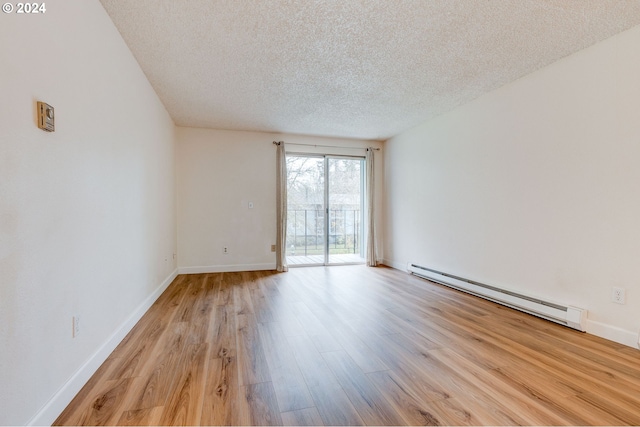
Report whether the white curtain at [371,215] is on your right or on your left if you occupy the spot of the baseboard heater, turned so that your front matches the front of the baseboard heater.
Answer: on your right

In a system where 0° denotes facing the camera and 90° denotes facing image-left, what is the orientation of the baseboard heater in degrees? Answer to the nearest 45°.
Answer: approximately 45°

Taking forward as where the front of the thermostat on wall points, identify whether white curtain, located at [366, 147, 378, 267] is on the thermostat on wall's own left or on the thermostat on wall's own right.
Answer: on the thermostat on wall's own left

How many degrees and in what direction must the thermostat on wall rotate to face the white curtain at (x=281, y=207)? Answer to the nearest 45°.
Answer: approximately 90° to its left

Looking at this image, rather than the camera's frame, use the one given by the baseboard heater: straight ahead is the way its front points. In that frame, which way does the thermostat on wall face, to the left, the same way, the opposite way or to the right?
the opposite way

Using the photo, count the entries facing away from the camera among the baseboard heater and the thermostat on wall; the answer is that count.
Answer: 0

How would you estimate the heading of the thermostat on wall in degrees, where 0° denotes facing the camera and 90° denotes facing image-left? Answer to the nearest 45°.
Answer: approximately 315°
